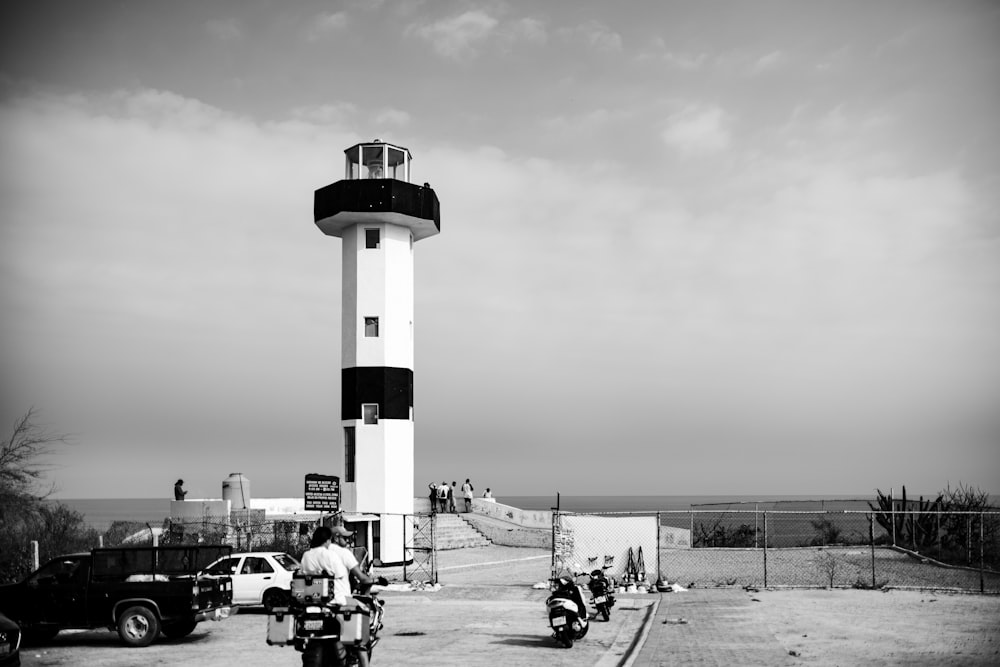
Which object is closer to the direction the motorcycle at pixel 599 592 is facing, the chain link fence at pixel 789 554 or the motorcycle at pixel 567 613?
the chain link fence

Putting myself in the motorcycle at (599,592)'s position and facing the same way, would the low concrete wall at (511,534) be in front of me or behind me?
in front

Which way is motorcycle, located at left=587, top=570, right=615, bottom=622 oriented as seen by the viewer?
away from the camera

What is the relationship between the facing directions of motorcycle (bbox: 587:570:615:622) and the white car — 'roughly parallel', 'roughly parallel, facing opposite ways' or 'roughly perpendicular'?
roughly perpendicular

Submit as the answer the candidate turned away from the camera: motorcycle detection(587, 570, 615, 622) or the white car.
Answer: the motorcycle

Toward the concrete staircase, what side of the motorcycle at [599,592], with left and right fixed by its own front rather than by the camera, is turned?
front

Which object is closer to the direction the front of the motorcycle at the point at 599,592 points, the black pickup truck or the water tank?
the water tank
